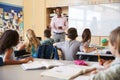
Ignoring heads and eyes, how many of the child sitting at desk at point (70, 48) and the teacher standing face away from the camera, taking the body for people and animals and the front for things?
1

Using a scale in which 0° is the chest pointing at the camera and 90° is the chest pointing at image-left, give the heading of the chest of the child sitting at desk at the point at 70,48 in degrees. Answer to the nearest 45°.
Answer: approximately 180°

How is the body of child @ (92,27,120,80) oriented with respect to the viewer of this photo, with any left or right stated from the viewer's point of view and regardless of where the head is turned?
facing away from the viewer and to the left of the viewer

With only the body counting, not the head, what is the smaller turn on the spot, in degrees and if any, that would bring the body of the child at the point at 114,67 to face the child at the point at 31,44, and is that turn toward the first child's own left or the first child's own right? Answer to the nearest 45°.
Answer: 0° — they already face them

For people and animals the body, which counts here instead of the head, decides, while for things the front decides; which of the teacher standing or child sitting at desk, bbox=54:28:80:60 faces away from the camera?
the child sitting at desk

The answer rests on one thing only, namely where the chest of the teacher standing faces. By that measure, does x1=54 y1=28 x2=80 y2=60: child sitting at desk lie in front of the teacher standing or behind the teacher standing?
in front

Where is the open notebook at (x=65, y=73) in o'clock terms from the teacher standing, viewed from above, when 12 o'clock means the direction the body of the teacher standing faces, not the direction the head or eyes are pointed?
The open notebook is roughly at 12 o'clock from the teacher standing.

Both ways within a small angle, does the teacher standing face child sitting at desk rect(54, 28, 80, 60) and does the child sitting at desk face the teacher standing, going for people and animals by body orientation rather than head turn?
yes

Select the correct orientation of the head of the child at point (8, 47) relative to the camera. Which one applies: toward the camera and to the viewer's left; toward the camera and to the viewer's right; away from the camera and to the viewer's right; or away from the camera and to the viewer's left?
away from the camera and to the viewer's right

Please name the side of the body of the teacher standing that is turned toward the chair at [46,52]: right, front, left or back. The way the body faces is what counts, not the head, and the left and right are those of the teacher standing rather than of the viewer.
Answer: front

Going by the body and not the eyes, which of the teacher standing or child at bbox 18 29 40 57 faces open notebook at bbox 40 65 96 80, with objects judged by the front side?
the teacher standing

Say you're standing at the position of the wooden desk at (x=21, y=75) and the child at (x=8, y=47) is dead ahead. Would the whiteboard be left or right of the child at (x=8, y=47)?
right

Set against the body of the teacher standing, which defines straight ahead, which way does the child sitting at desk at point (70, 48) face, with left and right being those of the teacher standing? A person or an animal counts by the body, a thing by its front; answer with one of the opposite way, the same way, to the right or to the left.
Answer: the opposite way

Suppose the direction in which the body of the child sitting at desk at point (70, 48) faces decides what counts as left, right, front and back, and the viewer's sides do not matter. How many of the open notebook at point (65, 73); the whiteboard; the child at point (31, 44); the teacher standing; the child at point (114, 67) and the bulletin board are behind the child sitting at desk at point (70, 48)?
2

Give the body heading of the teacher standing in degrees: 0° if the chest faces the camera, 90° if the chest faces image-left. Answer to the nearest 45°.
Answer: approximately 0°
